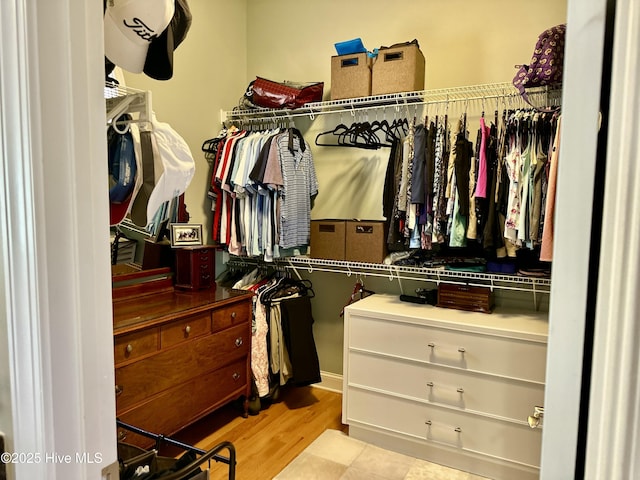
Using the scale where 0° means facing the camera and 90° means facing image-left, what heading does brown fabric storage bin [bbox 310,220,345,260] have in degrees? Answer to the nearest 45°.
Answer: approximately 0°

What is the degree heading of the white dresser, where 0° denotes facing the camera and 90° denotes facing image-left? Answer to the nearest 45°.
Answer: approximately 45°

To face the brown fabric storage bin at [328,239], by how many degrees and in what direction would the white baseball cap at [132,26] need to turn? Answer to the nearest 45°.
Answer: approximately 90° to its left

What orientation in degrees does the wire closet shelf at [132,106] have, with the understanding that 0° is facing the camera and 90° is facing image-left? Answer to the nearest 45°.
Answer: approximately 270°

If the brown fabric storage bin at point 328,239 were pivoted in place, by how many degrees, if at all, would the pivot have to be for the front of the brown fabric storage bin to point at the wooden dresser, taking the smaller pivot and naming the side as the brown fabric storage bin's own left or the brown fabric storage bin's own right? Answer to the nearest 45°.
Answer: approximately 45° to the brown fabric storage bin's own right

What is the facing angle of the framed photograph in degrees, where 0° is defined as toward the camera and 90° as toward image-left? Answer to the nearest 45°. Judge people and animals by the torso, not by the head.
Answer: approximately 0°

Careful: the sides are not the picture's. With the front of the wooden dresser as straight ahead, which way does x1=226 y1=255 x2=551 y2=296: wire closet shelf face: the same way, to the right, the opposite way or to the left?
to the right

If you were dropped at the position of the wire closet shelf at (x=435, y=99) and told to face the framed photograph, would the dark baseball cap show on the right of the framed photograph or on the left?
left

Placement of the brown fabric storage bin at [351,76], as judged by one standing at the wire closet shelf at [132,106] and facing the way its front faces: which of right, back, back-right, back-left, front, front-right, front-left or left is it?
front-left
